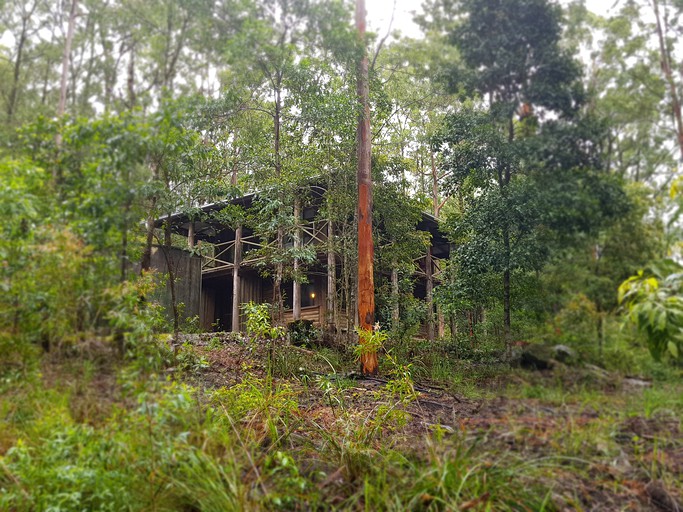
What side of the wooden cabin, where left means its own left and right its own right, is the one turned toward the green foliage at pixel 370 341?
front

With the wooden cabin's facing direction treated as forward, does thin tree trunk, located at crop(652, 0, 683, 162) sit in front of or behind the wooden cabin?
behind

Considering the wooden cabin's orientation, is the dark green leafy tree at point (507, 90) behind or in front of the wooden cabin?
in front

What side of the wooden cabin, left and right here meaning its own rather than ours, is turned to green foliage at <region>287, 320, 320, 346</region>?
front

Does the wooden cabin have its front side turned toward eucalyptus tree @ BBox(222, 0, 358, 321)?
yes

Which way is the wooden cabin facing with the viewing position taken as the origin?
facing the viewer

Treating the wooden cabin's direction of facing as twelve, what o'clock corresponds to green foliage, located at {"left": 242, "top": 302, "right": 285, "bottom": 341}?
The green foliage is roughly at 12 o'clock from the wooden cabin.
